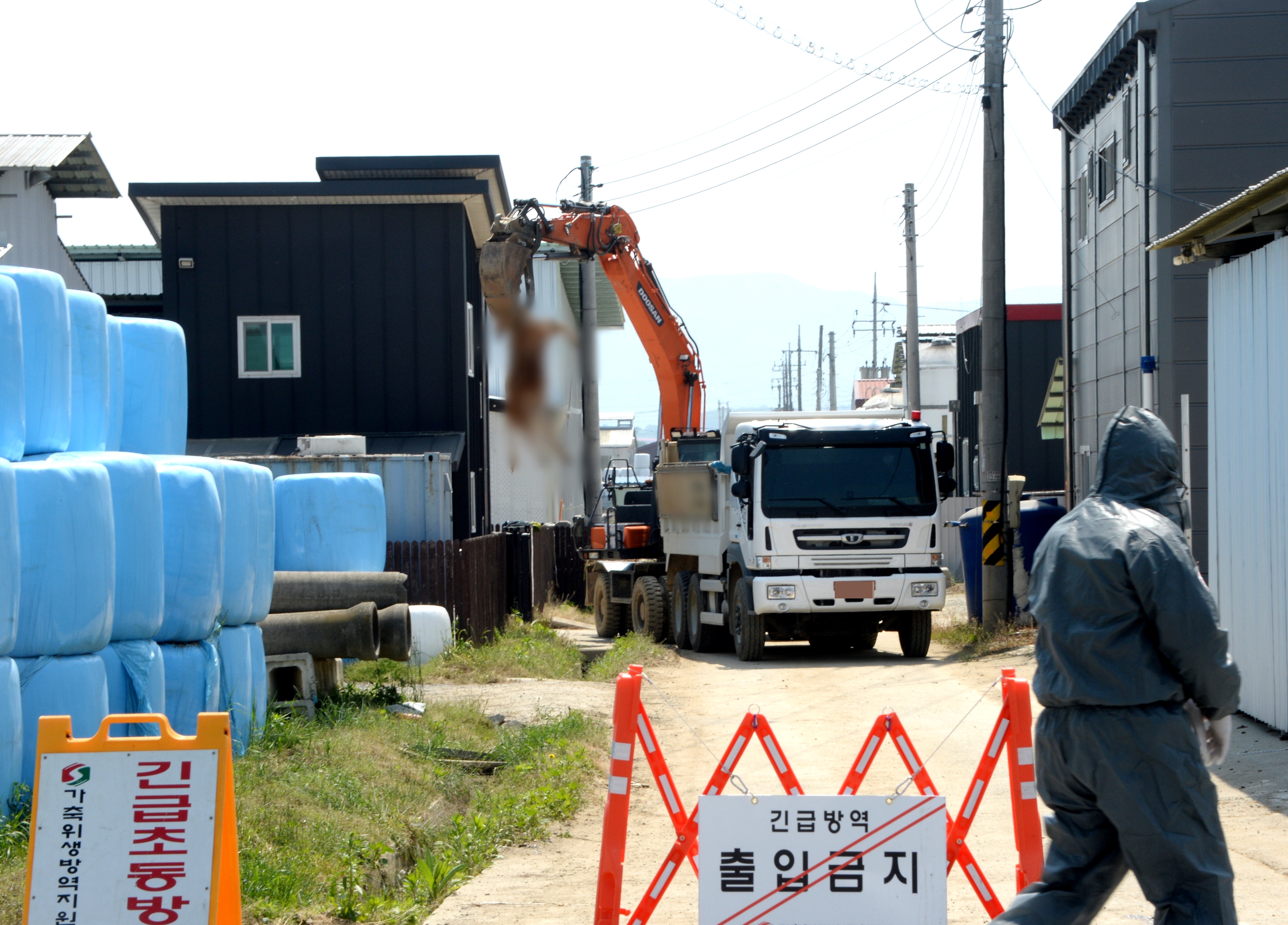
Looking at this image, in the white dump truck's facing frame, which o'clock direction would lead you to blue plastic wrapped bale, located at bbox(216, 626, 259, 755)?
The blue plastic wrapped bale is roughly at 1 o'clock from the white dump truck.

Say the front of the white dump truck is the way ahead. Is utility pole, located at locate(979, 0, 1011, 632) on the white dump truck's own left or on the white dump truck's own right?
on the white dump truck's own left

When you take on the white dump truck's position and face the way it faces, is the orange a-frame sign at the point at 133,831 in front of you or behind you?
in front

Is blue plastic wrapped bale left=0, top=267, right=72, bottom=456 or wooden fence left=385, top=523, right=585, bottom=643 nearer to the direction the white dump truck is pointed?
the blue plastic wrapped bale

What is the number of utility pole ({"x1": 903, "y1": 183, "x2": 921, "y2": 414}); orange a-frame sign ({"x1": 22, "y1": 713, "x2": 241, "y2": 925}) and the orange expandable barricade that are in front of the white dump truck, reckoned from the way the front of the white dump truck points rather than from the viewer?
2

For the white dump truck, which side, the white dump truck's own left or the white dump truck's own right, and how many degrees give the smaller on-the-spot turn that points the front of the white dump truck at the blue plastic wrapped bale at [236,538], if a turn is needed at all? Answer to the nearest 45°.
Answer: approximately 45° to the white dump truck's own right

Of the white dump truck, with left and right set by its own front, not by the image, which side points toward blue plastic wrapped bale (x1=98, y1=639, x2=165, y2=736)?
front

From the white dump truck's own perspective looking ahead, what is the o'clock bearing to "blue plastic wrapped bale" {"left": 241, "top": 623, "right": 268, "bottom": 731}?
The blue plastic wrapped bale is roughly at 1 o'clock from the white dump truck.

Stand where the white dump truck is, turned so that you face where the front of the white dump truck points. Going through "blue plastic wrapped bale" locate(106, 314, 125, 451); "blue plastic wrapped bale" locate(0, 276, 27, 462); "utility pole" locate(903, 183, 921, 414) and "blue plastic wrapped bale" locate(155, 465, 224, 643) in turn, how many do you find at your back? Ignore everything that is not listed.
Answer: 1

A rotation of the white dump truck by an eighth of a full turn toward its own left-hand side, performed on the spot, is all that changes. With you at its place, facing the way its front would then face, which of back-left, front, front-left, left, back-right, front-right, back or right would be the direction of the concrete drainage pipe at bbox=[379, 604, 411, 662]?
right

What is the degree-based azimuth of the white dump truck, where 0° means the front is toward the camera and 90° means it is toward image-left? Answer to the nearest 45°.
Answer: approximately 0°

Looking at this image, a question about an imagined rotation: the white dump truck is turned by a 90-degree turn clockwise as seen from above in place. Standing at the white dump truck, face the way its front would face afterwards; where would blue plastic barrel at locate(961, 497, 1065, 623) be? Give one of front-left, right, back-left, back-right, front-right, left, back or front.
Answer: back-right

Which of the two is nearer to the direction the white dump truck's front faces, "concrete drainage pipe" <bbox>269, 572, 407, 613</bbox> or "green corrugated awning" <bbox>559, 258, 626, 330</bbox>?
the concrete drainage pipe

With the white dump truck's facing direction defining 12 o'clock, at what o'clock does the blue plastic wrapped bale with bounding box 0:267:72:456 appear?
The blue plastic wrapped bale is roughly at 1 o'clock from the white dump truck.

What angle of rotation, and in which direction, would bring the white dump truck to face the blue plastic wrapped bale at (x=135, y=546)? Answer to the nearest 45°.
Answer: approximately 45° to its right

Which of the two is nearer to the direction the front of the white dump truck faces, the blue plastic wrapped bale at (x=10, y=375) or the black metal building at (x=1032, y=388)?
the blue plastic wrapped bale

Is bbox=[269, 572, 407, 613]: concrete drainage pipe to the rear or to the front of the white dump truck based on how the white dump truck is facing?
to the front

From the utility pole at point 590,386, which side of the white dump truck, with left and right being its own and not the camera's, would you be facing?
back

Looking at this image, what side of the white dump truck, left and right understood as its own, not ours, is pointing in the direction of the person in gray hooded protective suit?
front

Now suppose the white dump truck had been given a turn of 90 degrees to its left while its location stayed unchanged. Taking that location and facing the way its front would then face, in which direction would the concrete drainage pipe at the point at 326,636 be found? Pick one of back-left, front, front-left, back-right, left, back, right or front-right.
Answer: back-right

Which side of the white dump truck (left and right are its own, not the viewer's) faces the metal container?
right
